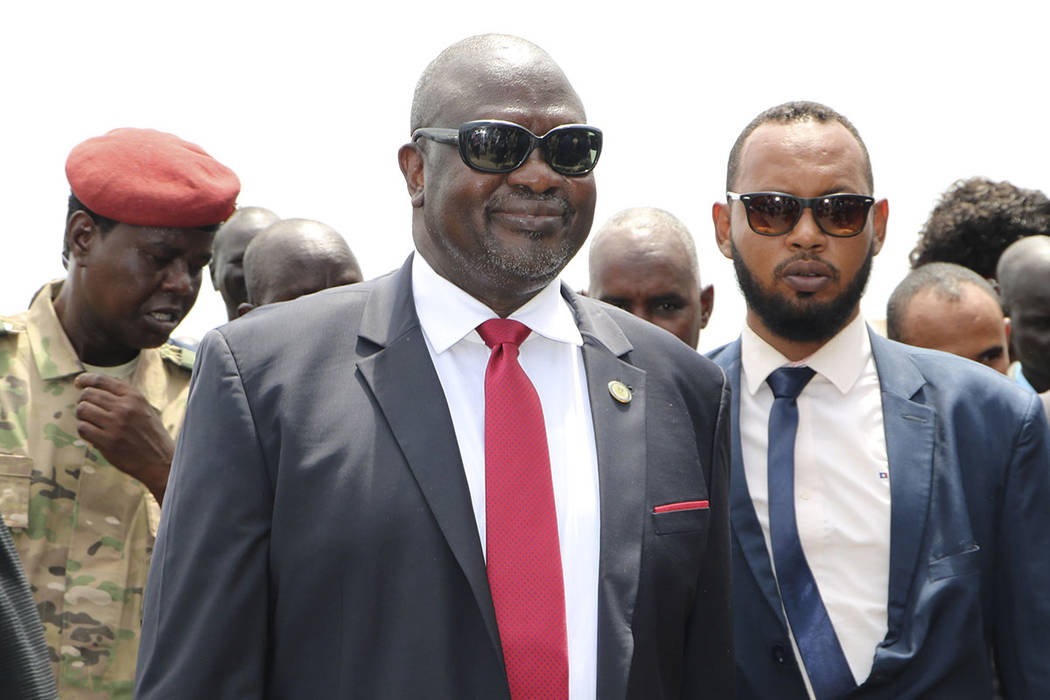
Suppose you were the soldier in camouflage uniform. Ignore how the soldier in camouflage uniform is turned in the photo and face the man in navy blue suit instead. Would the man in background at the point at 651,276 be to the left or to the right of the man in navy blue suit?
left

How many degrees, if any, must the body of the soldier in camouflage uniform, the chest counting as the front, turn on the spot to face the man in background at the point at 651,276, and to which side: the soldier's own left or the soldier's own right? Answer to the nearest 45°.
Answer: approximately 45° to the soldier's own left

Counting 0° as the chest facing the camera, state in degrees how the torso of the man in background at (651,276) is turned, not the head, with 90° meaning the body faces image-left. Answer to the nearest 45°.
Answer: approximately 0°

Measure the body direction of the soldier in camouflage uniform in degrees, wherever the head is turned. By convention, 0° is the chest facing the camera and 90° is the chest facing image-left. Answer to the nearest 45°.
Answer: approximately 315°

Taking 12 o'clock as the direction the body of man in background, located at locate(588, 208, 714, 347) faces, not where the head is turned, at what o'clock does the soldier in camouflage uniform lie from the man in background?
The soldier in camouflage uniform is roughly at 2 o'clock from the man in background.

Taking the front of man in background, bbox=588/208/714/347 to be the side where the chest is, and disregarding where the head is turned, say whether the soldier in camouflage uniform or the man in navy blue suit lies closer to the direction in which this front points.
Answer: the man in navy blue suit
